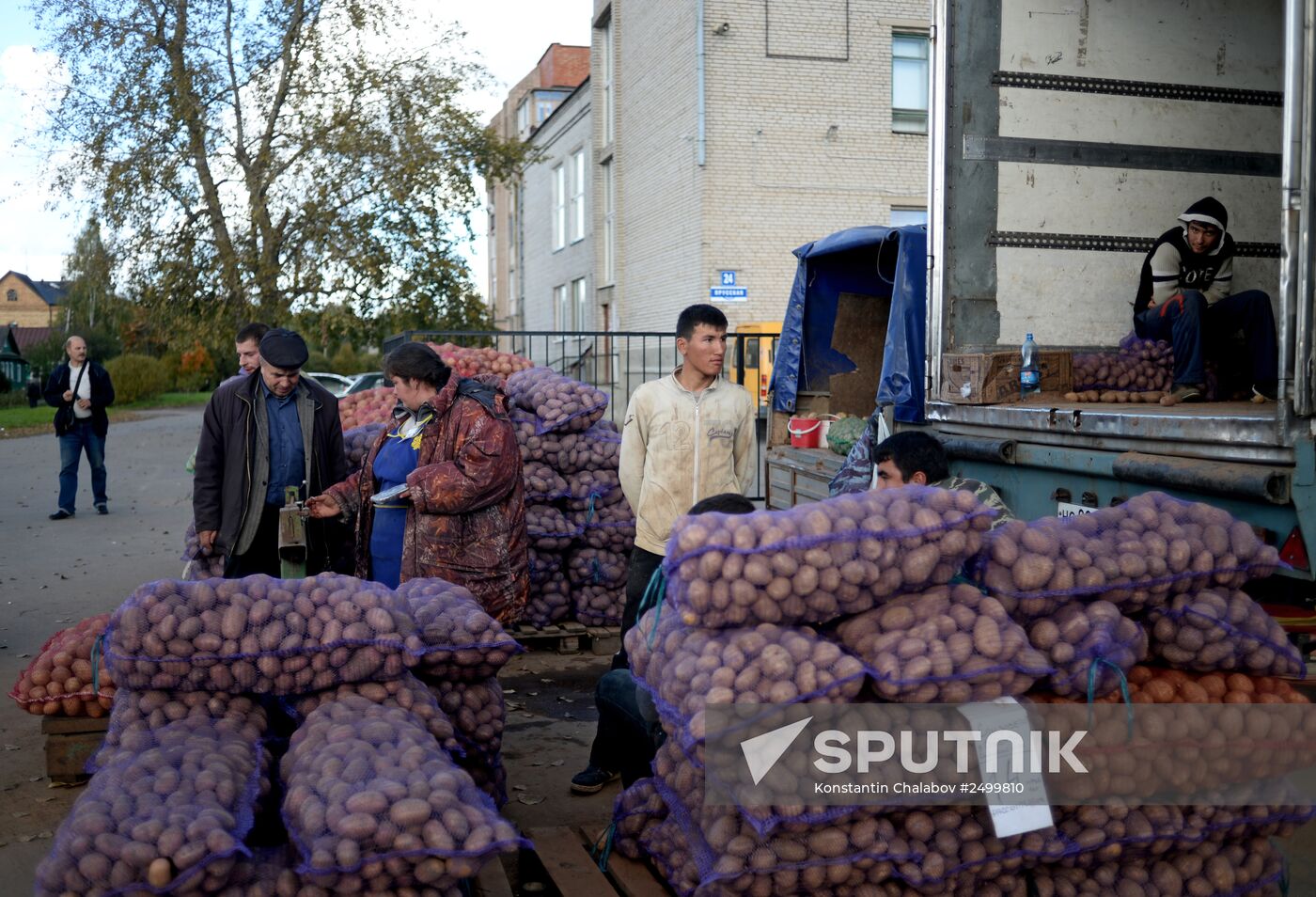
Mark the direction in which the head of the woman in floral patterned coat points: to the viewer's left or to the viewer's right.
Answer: to the viewer's left

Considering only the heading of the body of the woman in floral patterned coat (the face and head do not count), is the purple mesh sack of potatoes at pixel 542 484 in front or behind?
behind

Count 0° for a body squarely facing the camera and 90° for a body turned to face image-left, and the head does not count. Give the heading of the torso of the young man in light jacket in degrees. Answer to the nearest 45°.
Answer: approximately 0°

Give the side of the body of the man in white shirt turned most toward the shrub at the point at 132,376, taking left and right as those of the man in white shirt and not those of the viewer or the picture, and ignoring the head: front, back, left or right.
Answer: back

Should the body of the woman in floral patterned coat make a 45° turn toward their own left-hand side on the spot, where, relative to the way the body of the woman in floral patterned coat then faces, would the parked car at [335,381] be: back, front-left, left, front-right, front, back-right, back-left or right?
back

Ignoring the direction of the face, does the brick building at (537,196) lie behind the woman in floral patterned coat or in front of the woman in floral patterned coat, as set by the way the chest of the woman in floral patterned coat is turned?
behind

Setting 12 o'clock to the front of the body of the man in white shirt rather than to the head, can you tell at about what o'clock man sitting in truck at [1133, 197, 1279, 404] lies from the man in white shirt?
The man sitting in truck is roughly at 11 o'clock from the man in white shirt.

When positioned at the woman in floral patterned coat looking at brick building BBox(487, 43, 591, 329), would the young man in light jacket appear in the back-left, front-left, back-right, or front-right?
back-right

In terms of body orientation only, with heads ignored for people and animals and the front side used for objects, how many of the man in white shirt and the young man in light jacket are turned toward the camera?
2

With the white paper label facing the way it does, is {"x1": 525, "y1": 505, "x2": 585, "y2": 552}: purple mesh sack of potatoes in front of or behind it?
behind
